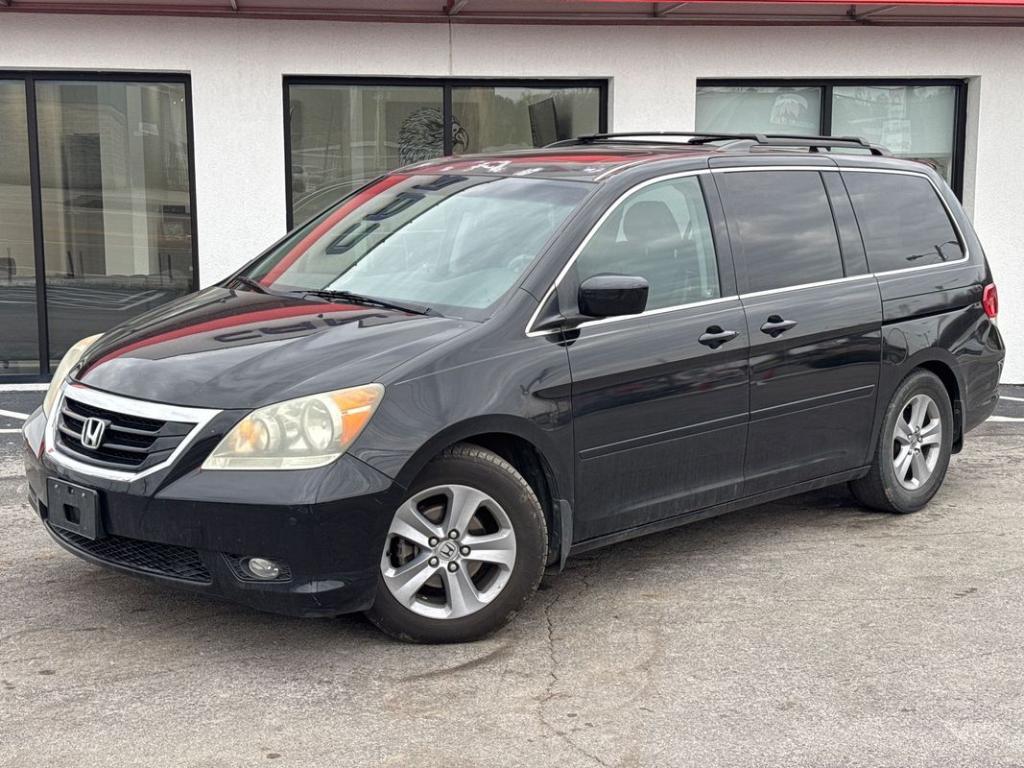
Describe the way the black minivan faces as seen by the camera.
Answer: facing the viewer and to the left of the viewer
